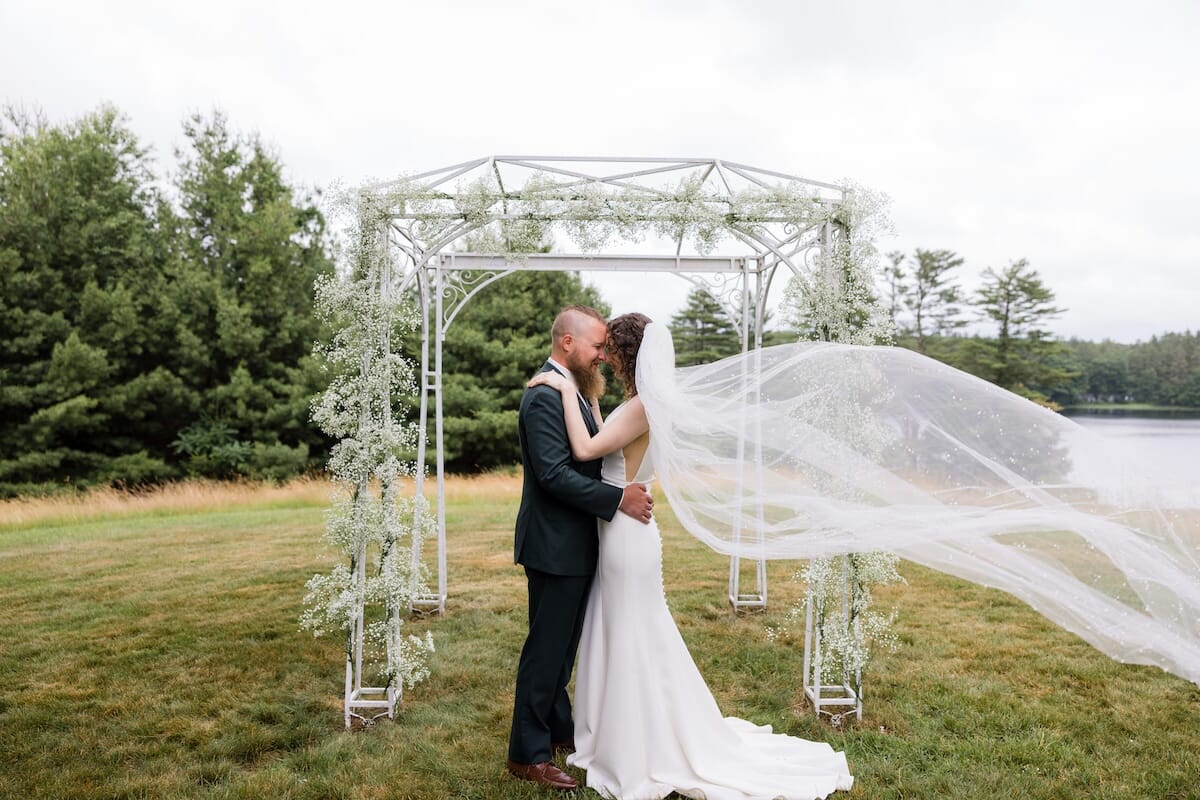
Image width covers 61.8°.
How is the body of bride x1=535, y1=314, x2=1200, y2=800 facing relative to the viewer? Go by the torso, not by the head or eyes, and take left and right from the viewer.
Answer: facing to the left of the viewer

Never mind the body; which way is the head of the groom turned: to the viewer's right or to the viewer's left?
to the viewer's right

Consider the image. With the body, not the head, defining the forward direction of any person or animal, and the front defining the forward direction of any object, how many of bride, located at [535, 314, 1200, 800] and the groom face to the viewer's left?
1

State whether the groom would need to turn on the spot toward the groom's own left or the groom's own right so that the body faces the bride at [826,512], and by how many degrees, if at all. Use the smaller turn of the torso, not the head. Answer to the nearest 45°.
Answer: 0° — they already face them

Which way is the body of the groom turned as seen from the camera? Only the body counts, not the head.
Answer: to the viewer's right

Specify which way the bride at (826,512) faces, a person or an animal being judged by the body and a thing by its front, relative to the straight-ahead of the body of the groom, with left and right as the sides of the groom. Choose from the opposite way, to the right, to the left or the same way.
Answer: the opposite way

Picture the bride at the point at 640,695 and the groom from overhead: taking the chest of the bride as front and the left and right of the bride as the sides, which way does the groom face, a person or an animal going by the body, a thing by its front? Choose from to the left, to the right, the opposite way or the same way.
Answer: the opposite way

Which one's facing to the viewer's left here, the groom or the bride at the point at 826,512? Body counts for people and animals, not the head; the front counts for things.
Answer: the bride
